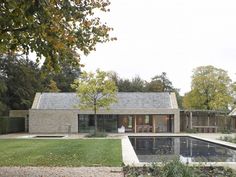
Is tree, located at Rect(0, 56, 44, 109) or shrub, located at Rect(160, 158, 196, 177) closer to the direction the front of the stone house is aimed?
the shrub

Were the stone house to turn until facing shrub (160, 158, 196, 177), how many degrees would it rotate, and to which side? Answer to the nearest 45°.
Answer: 0° — it already faces it

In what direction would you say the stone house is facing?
toward the camera

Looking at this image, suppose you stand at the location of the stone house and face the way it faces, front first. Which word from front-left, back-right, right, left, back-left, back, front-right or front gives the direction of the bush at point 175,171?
front

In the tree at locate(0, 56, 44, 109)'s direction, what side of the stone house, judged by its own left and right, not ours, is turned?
right

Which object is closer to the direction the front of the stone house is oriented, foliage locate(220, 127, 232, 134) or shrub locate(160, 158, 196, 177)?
the shrub

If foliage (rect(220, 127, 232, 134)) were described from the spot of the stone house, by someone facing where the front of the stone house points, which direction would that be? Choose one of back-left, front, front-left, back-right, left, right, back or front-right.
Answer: left
